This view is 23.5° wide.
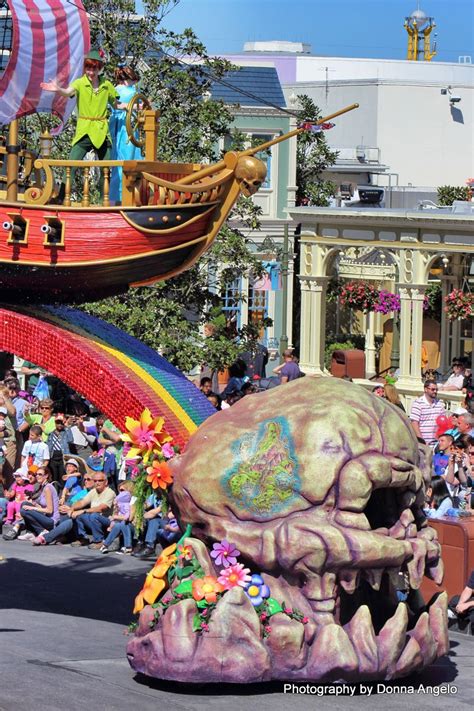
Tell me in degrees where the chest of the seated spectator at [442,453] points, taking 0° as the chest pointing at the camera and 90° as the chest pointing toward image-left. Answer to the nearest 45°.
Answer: approximately 45°

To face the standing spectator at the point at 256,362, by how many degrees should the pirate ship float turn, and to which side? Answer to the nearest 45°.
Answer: approximately 90° to its left

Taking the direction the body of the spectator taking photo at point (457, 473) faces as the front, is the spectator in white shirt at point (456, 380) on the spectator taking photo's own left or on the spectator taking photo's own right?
on the spectator taking photo's own right

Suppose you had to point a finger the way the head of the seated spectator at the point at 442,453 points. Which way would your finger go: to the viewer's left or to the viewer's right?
to the viewer's left

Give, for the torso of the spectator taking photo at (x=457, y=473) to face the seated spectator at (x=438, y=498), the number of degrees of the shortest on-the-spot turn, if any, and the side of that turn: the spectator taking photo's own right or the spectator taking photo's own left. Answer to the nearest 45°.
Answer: approximately 45° to the spectator taking photo's own left

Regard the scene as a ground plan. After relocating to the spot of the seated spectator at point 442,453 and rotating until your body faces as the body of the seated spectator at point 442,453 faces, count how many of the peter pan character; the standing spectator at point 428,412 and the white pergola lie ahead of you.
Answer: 1

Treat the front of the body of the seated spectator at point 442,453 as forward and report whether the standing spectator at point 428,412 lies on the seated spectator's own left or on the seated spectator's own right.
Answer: on the seated spectator's own right

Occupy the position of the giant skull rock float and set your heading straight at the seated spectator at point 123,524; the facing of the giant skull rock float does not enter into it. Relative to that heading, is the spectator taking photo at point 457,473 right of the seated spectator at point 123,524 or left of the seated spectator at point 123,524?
right

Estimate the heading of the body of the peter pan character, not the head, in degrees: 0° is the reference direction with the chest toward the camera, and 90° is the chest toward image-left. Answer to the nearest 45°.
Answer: approximately 0°

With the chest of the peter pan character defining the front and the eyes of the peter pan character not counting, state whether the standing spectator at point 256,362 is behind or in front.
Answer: behind
